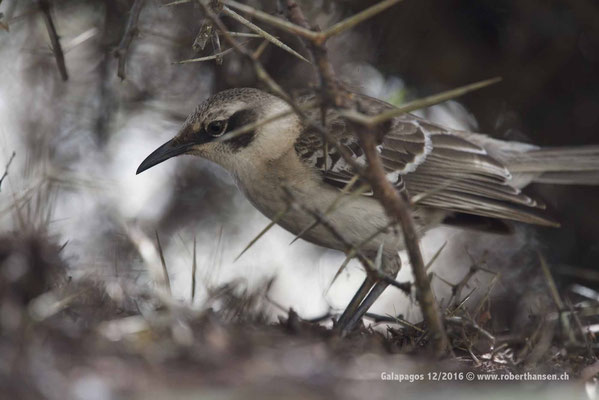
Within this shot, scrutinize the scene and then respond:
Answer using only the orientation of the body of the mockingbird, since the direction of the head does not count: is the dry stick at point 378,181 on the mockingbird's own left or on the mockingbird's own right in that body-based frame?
on the mockingbird's own left

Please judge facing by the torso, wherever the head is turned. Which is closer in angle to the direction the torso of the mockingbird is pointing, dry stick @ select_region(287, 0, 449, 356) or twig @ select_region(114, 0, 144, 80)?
the twig

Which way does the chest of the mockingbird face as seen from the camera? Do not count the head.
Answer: to the viewer's left

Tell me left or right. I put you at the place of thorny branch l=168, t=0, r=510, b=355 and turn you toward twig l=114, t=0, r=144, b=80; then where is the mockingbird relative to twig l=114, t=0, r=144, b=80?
right

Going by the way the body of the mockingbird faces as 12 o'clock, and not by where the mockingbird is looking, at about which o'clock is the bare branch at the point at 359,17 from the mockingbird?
The bare branch is roughly at 9 o'clock from the mockingbird.

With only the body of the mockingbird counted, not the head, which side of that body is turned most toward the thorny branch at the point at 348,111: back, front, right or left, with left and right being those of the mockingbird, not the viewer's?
left

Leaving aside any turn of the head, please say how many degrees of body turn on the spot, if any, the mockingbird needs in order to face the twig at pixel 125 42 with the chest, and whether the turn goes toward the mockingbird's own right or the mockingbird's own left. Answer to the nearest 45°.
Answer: approximately 45° to the mockingbird's own right
